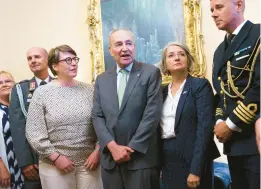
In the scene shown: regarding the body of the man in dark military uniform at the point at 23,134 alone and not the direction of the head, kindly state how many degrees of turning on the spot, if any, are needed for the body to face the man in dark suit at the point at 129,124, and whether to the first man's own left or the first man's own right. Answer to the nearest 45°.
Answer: approximately 45° to the first man's own left

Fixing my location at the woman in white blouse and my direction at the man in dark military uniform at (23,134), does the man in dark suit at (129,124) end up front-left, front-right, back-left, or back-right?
front-left

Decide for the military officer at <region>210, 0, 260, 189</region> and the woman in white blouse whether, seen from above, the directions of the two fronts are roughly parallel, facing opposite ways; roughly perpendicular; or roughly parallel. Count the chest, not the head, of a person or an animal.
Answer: roughly parallel

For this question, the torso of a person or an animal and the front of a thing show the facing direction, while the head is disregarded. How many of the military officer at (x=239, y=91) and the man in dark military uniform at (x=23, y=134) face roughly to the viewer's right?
0

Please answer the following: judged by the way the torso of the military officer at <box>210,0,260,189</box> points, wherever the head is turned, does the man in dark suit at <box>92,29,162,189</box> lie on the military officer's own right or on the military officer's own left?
on the military officer's own right

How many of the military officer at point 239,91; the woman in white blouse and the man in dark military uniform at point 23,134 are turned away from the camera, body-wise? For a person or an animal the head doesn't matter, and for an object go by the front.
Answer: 0

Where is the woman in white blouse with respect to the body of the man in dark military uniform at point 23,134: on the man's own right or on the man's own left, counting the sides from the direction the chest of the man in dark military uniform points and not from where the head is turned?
on the man's own left

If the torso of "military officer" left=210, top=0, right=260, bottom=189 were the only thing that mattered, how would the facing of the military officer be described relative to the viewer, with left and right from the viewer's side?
facing the viewer and to the left of the viewer

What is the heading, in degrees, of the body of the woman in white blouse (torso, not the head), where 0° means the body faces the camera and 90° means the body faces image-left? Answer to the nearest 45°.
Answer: approximately 45°

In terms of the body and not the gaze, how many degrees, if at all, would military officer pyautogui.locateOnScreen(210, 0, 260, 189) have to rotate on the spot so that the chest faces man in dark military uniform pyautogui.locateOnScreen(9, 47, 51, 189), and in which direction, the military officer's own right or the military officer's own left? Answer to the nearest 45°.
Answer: approximately 45° to the military officer's own right

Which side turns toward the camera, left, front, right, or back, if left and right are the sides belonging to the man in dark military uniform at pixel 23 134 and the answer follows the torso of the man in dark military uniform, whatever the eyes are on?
front
